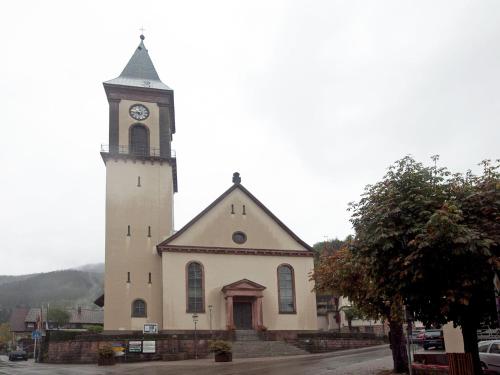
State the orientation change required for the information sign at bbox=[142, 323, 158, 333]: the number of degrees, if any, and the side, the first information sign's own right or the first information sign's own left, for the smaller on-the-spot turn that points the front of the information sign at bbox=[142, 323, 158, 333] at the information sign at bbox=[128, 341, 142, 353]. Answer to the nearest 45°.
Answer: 0° — it already faces it

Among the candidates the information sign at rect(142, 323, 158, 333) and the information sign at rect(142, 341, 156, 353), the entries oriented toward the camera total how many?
2

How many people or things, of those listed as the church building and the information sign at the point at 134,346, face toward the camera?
2

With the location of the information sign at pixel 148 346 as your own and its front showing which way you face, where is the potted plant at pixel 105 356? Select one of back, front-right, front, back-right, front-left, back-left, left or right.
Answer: front-right

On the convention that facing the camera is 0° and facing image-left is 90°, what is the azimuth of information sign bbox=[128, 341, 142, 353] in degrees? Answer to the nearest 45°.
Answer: approximately 0°

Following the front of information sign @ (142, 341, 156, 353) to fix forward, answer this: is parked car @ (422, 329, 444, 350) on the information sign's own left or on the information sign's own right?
on the information sign's own left

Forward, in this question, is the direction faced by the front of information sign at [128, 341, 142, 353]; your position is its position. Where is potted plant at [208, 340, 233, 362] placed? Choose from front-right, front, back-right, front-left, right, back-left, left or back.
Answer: front-left

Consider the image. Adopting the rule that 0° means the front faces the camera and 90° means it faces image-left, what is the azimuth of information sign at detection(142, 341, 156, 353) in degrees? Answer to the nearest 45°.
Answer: approximately 0°

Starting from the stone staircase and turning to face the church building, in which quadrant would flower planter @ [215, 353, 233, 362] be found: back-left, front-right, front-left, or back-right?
back-left
